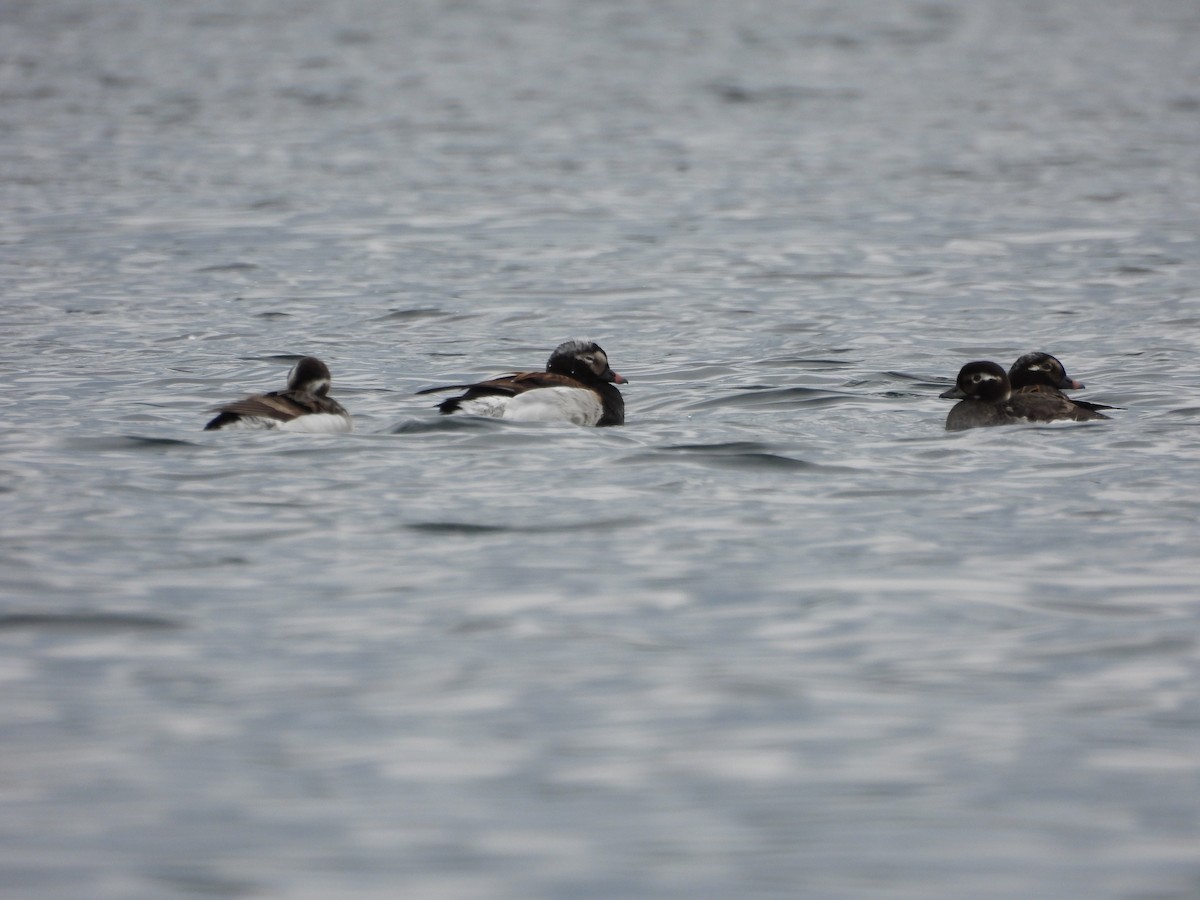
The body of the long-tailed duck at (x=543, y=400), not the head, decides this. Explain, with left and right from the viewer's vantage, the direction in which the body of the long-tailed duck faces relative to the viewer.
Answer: facing to the right of the viewer

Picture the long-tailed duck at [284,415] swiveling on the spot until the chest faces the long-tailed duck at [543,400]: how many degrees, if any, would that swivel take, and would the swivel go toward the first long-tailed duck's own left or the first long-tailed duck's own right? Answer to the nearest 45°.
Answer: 0° — it already faces it

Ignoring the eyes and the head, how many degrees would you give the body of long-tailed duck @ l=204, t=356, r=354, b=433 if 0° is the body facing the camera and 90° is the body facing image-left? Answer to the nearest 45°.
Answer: approximately 270°

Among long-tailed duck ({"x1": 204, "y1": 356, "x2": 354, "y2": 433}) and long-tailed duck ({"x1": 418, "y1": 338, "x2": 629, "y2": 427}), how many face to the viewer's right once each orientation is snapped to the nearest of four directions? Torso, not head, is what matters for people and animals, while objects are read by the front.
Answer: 2
